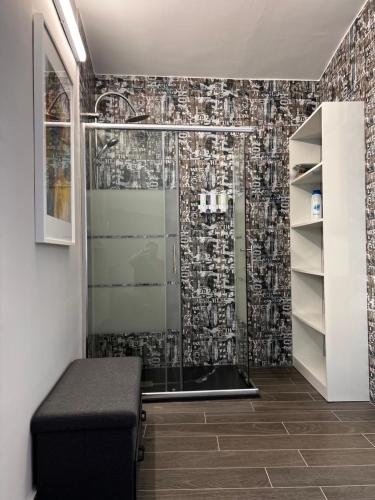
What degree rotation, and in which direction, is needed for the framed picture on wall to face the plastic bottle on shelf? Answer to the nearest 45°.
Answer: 0° — it already faces it

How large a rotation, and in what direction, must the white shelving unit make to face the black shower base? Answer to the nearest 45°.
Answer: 0° — it already faces it

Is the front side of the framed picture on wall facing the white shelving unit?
yes

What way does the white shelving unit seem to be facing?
to the viewer's left

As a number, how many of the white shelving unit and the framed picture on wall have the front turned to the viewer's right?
1

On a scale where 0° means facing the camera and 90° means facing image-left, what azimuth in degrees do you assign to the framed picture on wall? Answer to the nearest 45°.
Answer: approximately 270°

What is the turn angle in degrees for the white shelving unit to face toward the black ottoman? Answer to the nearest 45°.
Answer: approximately 45° to its left
